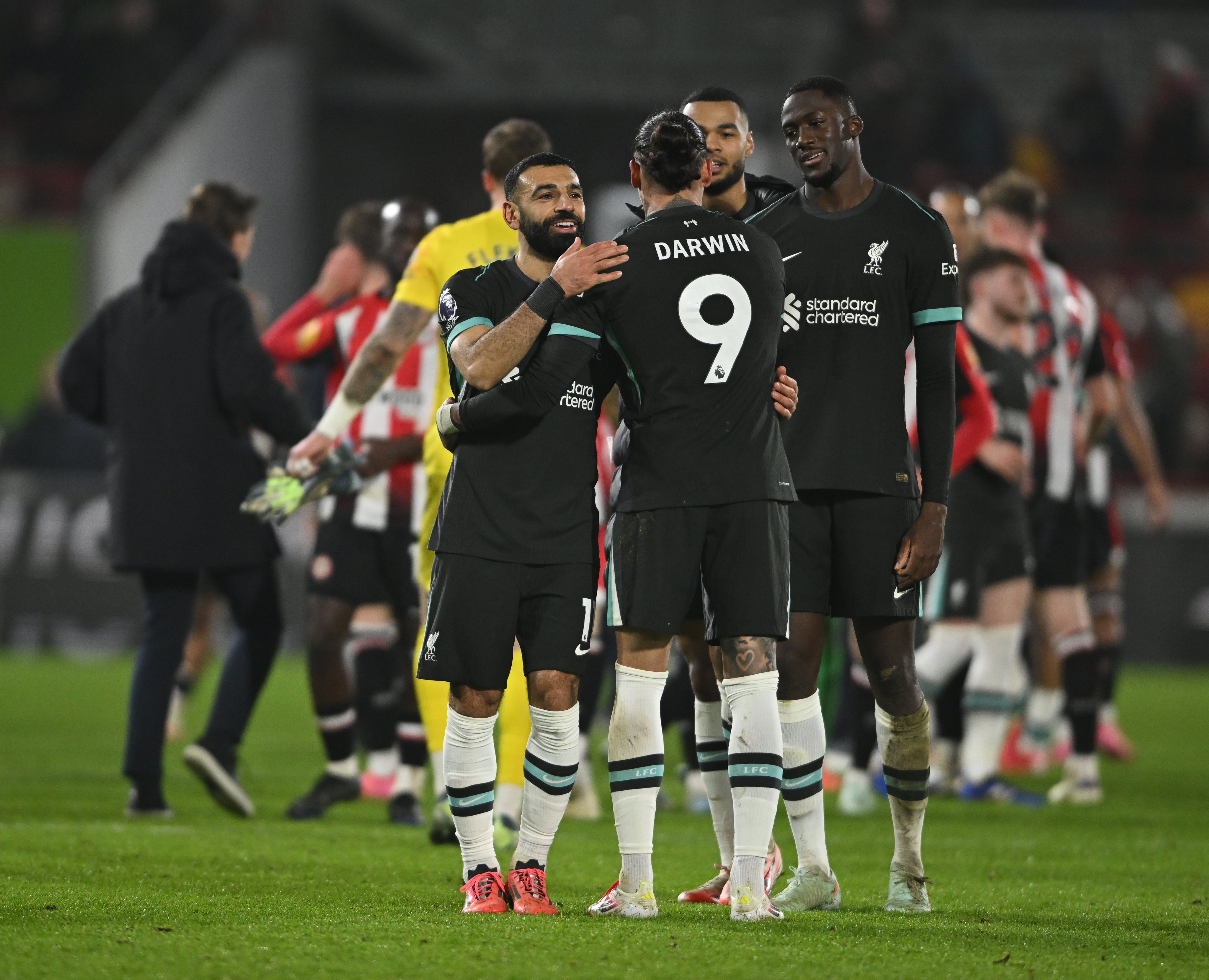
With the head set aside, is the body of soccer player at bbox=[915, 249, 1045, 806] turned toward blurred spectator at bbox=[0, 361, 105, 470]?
no

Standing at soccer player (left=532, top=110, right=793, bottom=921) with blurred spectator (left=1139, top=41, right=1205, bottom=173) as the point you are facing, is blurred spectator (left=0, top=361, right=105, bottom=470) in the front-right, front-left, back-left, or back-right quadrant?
front-left

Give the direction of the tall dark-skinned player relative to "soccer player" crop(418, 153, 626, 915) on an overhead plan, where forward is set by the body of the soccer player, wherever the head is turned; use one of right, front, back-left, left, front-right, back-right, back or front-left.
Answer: front-left

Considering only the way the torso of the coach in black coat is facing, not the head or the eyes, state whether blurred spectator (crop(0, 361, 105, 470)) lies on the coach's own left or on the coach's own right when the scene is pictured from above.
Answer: on the coach's own left

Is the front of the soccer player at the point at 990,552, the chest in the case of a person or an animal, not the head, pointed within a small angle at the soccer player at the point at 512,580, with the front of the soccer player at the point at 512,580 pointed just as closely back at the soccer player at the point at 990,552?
no

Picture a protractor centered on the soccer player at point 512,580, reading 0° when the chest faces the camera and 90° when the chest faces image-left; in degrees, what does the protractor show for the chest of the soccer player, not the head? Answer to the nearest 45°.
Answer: approximately 315°

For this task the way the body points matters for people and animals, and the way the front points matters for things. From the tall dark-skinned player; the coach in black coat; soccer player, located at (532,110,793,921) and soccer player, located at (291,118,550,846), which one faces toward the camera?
the tall dark-skinned player

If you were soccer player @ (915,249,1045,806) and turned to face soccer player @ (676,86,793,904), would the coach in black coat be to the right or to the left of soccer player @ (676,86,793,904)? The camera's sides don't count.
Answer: right

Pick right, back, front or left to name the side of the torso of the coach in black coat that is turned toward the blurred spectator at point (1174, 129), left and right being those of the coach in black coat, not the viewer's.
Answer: front

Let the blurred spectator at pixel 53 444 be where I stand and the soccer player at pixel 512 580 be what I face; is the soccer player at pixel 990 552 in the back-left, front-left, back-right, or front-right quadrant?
front-left

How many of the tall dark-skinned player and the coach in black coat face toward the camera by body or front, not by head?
1

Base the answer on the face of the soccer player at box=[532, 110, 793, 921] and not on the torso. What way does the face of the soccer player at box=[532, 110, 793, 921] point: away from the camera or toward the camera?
away from the camera

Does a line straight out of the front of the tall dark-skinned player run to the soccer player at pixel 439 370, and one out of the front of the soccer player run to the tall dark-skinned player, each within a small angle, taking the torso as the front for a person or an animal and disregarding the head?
no

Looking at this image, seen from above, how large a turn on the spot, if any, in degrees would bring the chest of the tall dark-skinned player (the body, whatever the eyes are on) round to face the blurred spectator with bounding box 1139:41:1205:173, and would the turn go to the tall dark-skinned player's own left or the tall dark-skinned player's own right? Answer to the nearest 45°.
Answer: approximately 180°

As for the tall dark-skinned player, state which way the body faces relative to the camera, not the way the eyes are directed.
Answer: toward the camera

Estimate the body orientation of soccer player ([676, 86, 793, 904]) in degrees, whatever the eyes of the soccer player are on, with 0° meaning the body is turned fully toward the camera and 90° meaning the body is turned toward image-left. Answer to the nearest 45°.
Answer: approximately 45°

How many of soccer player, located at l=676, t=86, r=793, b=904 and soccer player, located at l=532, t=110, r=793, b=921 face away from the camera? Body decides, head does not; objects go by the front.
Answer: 1
